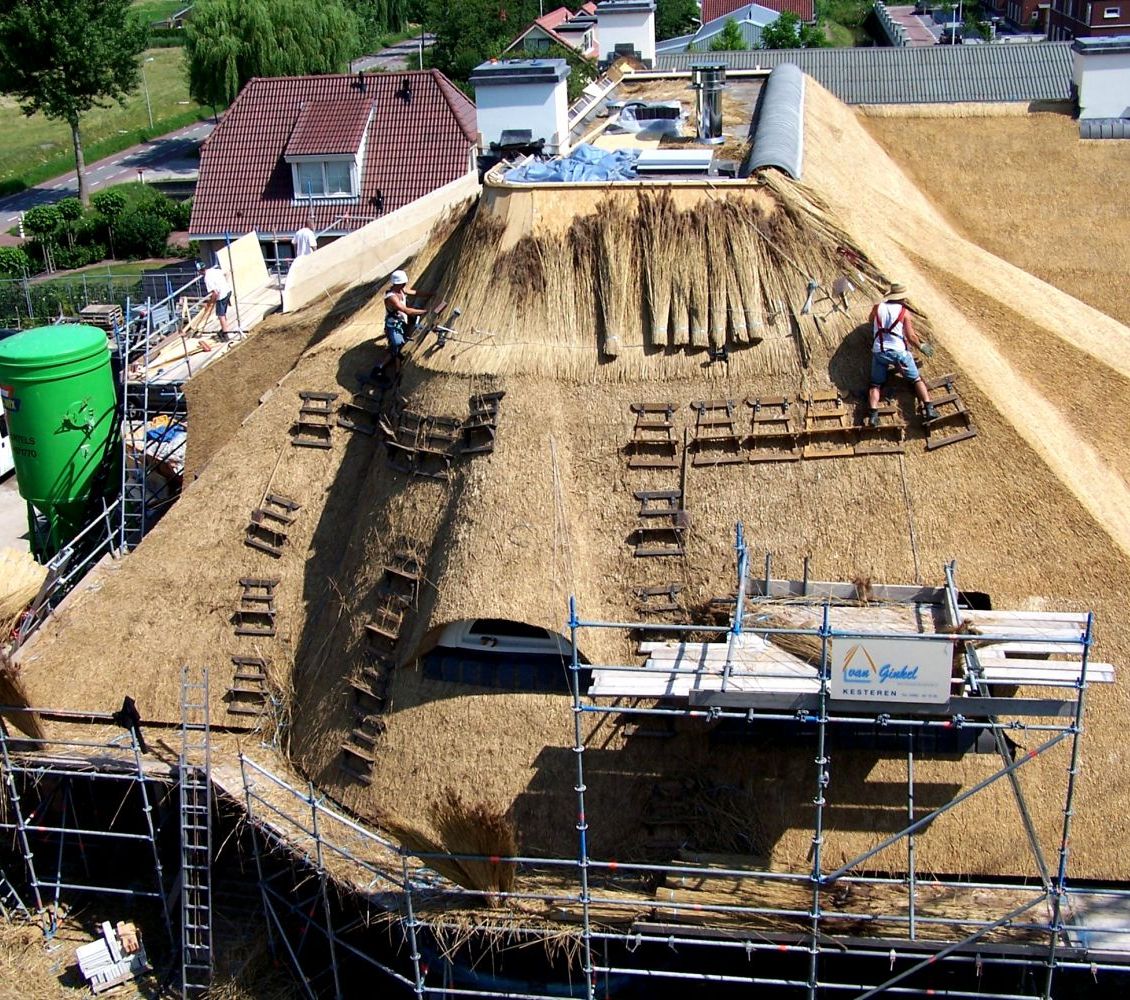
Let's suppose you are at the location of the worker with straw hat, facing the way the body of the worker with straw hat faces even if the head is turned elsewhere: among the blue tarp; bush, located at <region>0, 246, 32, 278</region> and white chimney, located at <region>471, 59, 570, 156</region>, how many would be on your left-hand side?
3

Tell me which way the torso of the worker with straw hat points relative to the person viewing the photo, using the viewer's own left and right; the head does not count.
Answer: facing away from the viewer and to the right of the viewer

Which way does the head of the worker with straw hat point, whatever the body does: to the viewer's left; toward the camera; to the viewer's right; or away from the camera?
away from the camera

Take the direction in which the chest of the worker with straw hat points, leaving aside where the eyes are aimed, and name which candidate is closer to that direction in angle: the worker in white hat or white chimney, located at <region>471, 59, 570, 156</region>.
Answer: the white chimney

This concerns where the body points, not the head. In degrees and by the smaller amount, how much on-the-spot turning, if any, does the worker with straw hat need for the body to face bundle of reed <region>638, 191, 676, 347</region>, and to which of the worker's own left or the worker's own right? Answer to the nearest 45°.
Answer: approximately 135° to the worker's own left

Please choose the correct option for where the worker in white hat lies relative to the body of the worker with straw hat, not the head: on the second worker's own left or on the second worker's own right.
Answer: on the second worker's own left

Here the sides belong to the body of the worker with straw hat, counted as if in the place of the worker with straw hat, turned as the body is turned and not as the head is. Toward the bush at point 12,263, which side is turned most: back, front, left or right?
left

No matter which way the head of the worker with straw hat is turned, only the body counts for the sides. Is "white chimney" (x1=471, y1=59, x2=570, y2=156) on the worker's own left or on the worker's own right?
on the worker's own left

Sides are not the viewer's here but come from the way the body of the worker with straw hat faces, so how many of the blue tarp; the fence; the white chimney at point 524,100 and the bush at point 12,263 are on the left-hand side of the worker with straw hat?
4

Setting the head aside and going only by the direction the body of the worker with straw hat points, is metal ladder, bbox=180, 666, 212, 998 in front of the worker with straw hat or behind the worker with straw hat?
behind

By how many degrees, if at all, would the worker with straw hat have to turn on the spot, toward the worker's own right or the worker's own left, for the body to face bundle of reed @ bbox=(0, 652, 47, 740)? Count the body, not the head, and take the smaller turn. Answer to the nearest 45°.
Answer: approximately 135° to the worker's own left

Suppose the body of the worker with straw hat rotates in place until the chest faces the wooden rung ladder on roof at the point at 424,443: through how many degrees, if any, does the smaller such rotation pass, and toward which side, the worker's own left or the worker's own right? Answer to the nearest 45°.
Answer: approximately 135° to the worker's own left
